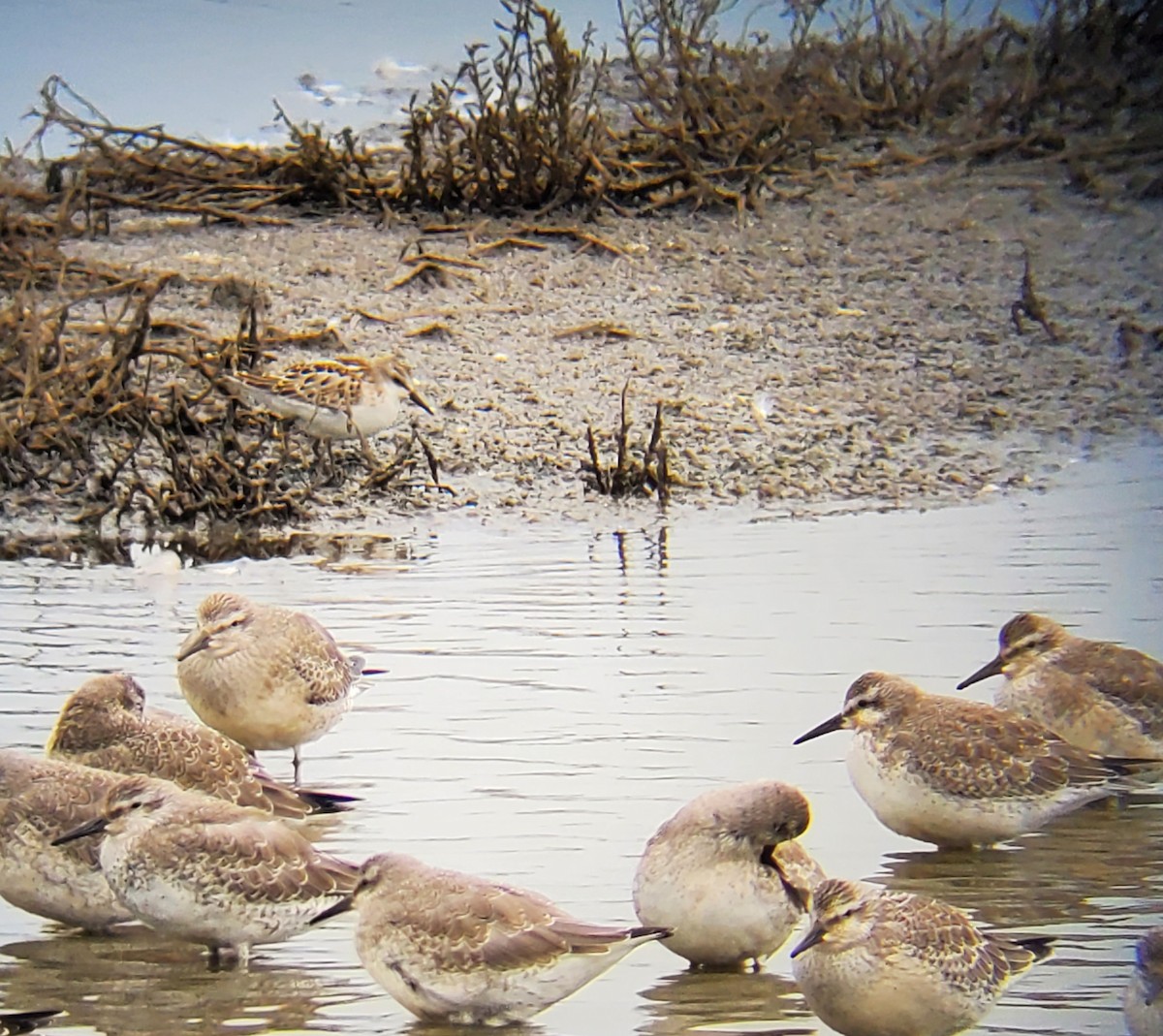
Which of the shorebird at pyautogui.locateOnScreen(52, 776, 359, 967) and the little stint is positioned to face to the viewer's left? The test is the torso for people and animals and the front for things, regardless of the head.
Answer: the shorebird

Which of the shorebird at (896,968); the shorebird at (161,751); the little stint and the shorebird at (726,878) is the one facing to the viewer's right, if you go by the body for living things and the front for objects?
the little stint

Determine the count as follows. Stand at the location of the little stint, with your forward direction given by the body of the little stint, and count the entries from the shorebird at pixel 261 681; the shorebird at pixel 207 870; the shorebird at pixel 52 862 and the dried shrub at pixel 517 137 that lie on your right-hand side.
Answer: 3

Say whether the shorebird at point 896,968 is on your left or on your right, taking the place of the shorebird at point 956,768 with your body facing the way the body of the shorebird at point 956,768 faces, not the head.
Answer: on your left

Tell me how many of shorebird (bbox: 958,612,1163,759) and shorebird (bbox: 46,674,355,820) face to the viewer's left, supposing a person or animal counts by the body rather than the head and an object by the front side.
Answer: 2

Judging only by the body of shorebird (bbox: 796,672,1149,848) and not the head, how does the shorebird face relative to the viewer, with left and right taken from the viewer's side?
facing to the left of the viewer

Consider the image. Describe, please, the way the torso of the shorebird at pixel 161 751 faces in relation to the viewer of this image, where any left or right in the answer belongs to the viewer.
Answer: facing to the left of the viewer

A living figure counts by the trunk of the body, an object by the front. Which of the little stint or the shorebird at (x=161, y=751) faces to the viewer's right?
the little stint

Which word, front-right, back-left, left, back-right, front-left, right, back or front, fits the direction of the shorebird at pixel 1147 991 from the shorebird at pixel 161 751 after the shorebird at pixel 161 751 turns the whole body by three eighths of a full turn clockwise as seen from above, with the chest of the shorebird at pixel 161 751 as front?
right

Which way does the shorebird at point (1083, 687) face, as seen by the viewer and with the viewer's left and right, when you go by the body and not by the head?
facing to the left of the viewer

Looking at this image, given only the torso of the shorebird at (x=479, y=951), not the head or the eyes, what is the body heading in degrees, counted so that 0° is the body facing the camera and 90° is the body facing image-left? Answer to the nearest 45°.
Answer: approximately 90°
